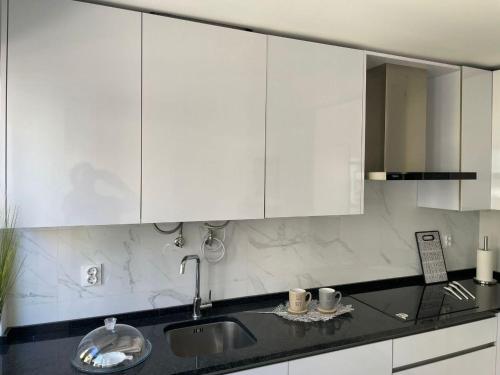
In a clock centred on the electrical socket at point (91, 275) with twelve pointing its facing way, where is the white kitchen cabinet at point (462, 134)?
The white kitchen cabinet is roughly at 9 o'clock from the electrical socket.

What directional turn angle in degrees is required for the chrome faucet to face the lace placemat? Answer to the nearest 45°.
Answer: approximately 135° to its left

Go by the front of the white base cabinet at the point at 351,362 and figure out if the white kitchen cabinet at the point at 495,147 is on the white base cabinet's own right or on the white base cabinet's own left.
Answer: on the white base cabinet's own left

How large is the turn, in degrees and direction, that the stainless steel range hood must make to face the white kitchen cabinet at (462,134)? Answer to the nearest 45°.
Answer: approximately 90° to its left

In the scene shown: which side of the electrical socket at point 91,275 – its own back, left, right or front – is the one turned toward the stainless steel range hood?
left

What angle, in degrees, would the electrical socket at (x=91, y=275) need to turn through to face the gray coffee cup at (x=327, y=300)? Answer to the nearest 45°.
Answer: approximately 90° to its left

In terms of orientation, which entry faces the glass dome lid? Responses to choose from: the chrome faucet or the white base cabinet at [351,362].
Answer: the chrome faucet
